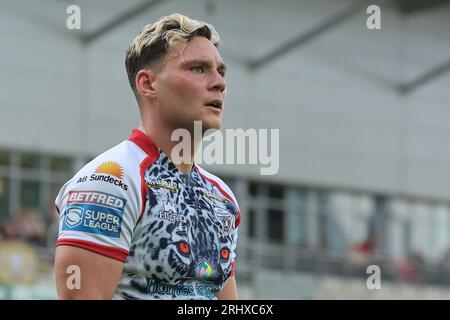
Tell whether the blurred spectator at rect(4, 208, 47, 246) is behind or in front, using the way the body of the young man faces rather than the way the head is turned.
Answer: behind

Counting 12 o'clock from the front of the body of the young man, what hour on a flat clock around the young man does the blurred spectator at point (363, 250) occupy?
The blurred spectator is roughly at 8 o'clock from the young man.

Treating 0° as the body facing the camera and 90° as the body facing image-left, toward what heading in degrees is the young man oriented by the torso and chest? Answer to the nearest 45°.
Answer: approximately 315°
